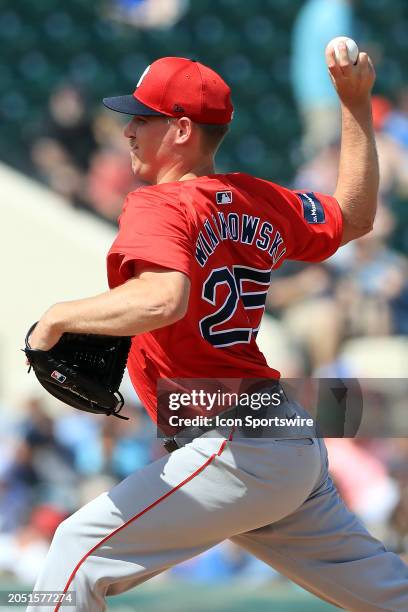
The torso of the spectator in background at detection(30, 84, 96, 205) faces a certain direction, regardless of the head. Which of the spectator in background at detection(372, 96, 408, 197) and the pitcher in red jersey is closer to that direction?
the pitcher in red jersey

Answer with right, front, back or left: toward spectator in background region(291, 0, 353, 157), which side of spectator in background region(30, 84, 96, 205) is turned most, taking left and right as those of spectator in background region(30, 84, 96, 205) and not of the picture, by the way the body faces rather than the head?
left

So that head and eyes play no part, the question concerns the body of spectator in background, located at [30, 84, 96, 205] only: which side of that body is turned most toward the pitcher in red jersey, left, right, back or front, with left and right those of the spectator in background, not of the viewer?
front

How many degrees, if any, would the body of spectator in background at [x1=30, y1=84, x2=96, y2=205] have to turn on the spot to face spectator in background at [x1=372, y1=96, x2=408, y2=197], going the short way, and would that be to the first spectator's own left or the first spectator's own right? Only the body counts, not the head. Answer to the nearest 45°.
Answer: approximately 90° to the first spectator's own left

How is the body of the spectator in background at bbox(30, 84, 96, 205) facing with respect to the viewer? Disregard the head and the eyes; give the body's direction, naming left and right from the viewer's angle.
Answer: facing the viewer
